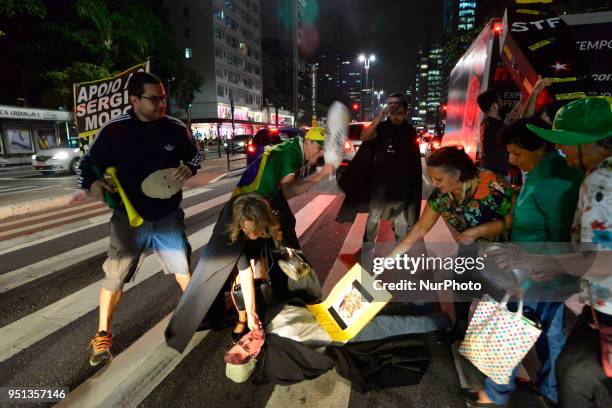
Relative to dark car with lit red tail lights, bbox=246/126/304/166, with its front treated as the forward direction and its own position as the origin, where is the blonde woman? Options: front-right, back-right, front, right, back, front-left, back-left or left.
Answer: back-right

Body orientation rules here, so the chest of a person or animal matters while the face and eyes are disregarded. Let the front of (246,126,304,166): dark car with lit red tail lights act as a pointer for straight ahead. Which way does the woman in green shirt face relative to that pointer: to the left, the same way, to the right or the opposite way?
to the left

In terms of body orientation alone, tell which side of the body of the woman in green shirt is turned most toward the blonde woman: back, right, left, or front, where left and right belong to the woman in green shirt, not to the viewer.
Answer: front

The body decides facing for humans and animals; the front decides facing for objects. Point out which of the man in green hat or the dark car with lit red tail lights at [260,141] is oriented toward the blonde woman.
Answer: the man in green hat

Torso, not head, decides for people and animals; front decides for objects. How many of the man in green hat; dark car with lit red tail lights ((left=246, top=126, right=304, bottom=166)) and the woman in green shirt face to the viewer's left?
2

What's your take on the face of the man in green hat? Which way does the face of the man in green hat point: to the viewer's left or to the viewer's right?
to the viewer's left

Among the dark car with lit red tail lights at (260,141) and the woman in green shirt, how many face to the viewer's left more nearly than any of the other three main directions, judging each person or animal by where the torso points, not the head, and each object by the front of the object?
1

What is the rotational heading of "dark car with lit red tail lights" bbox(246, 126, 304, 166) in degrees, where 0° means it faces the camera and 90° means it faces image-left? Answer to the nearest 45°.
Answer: approximately 225°

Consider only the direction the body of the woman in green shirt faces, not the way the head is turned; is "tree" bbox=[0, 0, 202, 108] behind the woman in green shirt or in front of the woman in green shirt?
in front

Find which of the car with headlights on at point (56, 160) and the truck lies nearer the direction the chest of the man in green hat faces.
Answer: the car with headlights on

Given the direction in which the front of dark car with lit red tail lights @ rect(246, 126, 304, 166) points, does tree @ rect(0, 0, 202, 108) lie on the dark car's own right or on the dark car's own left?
on the dark car's own left

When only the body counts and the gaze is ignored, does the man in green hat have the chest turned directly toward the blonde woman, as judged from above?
yes

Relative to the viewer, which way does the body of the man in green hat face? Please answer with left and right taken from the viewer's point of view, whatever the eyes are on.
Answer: facing to the left of the viewer

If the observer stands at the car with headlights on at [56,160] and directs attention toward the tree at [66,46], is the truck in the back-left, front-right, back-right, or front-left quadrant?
back-right

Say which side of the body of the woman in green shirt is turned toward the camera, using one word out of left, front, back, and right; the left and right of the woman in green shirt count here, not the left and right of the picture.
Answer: left
